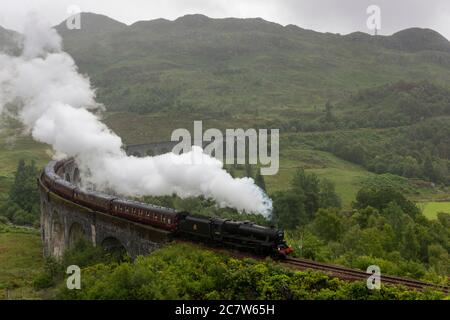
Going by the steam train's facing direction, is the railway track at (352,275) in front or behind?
in front

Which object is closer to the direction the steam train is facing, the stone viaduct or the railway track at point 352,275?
the railway track
